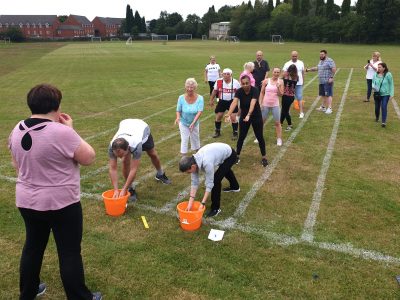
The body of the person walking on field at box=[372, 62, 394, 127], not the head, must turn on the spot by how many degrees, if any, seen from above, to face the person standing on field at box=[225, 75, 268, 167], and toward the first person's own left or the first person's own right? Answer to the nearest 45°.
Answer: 0° — they already face them

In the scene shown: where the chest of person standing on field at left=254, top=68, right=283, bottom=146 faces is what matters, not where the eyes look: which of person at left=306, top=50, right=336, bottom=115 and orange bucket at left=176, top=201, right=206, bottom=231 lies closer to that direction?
the orange bucket

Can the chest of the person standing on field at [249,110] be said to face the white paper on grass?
yes

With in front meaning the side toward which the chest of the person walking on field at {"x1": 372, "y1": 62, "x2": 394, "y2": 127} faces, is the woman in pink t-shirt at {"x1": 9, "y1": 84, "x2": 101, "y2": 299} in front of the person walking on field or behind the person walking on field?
in front

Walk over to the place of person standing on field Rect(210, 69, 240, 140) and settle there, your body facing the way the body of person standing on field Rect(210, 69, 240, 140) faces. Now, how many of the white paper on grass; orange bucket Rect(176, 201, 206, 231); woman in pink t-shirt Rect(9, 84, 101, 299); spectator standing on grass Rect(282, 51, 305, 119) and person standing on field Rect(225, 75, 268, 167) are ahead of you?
4

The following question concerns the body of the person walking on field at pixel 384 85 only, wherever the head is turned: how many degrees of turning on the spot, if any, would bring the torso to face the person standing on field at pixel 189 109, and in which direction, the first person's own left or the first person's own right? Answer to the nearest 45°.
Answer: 0° — they already face them

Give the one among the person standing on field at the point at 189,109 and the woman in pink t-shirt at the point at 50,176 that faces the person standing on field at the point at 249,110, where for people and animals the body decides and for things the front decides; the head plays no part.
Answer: the woman in pink t-shirt

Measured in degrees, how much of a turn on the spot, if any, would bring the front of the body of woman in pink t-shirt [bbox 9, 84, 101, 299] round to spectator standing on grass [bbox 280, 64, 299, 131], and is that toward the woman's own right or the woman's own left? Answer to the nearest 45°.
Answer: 0° — they already face them

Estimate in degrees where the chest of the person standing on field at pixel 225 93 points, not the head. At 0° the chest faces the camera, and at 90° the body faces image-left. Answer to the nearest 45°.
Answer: approximately 0°
